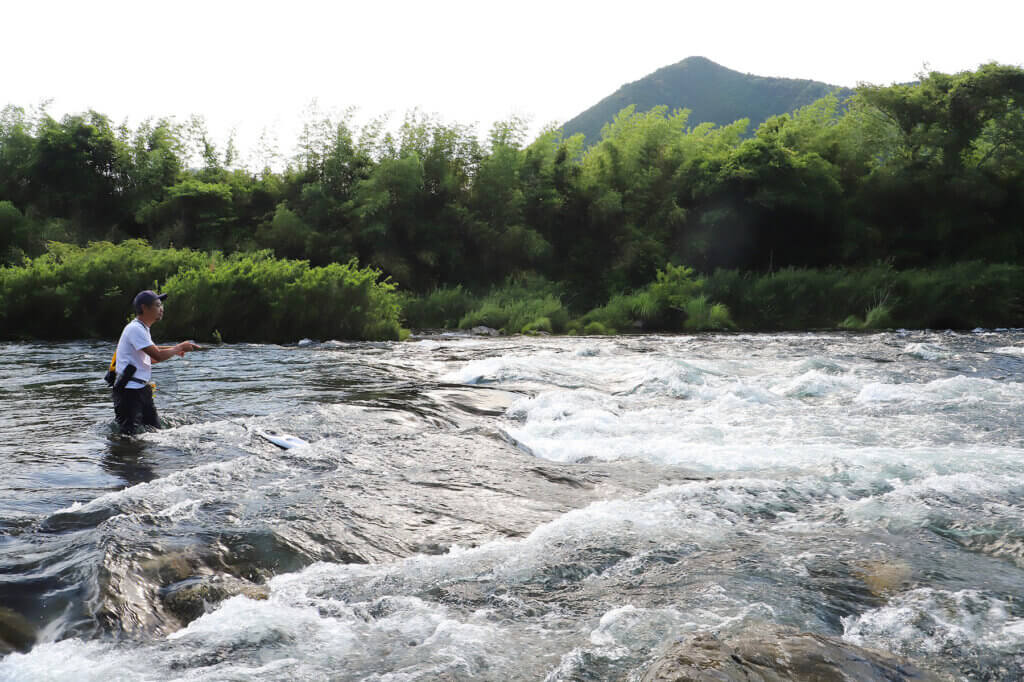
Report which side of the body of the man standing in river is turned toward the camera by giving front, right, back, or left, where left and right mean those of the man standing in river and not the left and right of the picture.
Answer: right

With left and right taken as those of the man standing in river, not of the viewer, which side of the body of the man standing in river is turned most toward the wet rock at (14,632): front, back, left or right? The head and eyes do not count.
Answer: right

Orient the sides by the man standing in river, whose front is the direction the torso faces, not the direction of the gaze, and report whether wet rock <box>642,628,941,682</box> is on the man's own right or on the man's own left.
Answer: on the man's own right

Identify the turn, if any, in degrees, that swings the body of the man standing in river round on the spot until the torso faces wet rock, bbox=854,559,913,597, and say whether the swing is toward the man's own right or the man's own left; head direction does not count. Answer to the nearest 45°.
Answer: approximately 45° to the man's own right

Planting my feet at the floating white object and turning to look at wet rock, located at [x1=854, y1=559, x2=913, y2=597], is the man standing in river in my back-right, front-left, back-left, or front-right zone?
back-right

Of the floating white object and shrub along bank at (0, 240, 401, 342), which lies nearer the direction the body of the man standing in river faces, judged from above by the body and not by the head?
the floating white object

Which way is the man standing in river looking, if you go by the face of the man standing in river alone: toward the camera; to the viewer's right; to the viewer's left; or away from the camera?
to the viewer's right

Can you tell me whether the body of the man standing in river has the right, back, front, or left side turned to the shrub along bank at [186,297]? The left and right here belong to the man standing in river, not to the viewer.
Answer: left

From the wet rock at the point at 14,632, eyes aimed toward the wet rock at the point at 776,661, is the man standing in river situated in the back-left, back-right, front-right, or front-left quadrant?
back-left
